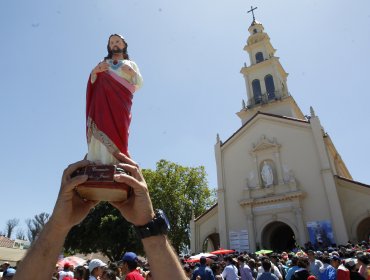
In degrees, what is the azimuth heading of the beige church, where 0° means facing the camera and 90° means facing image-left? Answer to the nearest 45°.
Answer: approximately 0°

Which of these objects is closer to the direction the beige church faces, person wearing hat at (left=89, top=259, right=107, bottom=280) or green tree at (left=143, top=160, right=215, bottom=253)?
the person wearing hat

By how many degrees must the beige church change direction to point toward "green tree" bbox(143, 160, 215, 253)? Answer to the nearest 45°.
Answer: approximately 135° to its right

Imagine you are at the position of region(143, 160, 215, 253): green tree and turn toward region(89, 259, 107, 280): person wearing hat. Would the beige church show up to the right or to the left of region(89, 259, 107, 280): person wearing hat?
left
